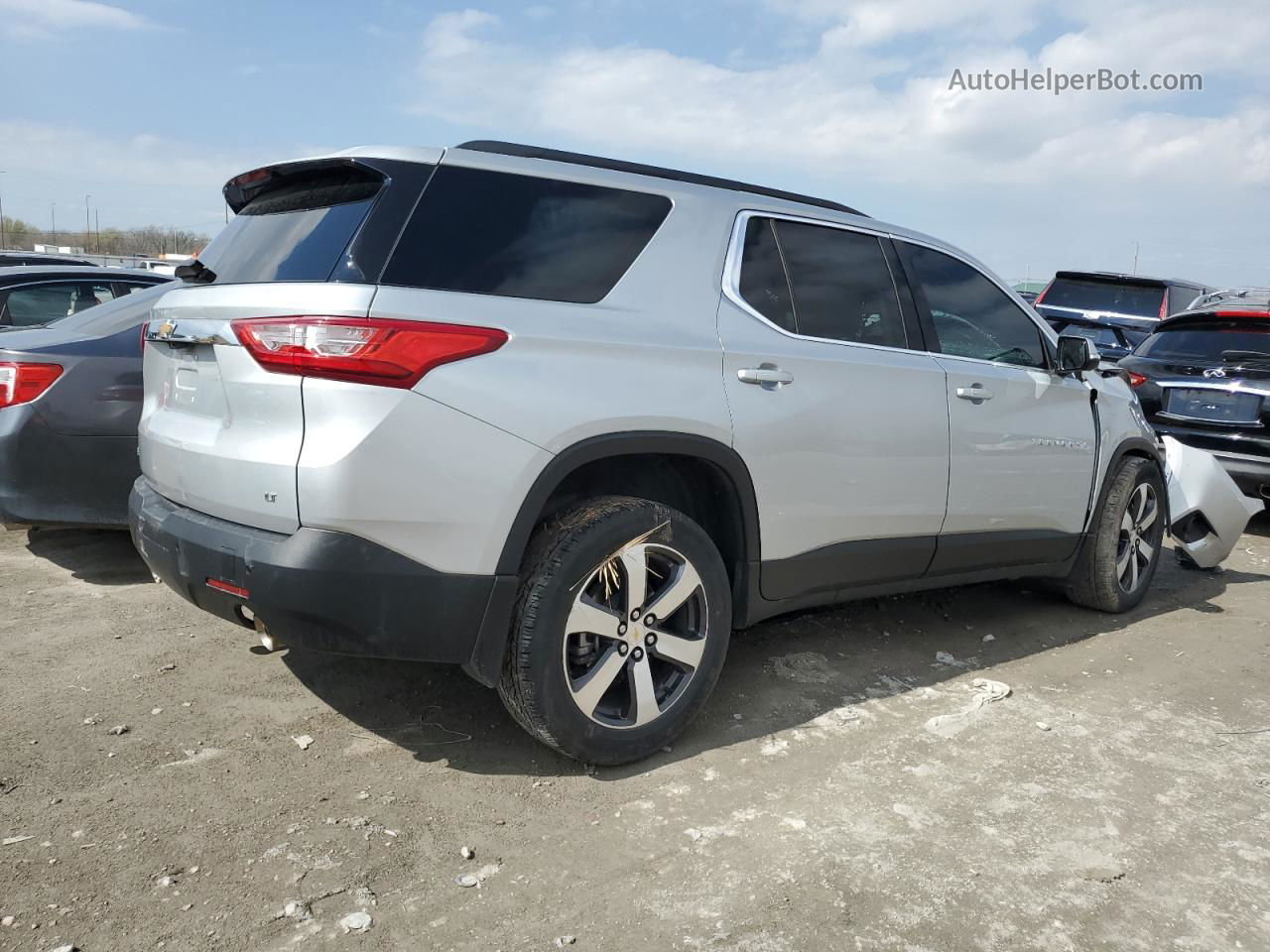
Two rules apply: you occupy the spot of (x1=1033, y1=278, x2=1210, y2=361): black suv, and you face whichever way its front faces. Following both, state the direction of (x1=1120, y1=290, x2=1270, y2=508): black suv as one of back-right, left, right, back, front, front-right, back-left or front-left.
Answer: back-right

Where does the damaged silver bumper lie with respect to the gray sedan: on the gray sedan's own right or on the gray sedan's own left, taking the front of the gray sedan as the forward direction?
on the gray sedan's own right

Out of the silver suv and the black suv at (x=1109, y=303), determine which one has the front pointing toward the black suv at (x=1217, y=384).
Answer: the silver suv

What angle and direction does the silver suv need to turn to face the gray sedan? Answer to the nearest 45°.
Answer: approximately 90° to its left

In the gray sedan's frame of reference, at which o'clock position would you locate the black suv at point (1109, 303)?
The black suv is roughly at 1 o'clock from the gray sedan.

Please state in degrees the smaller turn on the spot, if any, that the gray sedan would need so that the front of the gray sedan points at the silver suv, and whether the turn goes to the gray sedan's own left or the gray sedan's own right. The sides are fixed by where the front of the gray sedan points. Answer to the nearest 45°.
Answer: approximately 90° to the gray sedan's own right

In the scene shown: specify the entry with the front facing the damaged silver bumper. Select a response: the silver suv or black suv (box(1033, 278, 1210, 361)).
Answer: the silver suv

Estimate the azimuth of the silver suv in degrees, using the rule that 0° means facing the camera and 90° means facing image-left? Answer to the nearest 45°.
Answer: approximately 225°

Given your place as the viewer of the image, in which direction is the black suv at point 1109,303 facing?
facing away from the viewer and to the right of the viewer

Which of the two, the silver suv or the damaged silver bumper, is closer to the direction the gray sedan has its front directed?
the damaged silver bumper

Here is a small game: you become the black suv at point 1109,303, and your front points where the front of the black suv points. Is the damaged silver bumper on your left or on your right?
on your right

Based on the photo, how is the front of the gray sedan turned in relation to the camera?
facing away from the viewer and to the right of the viewer
